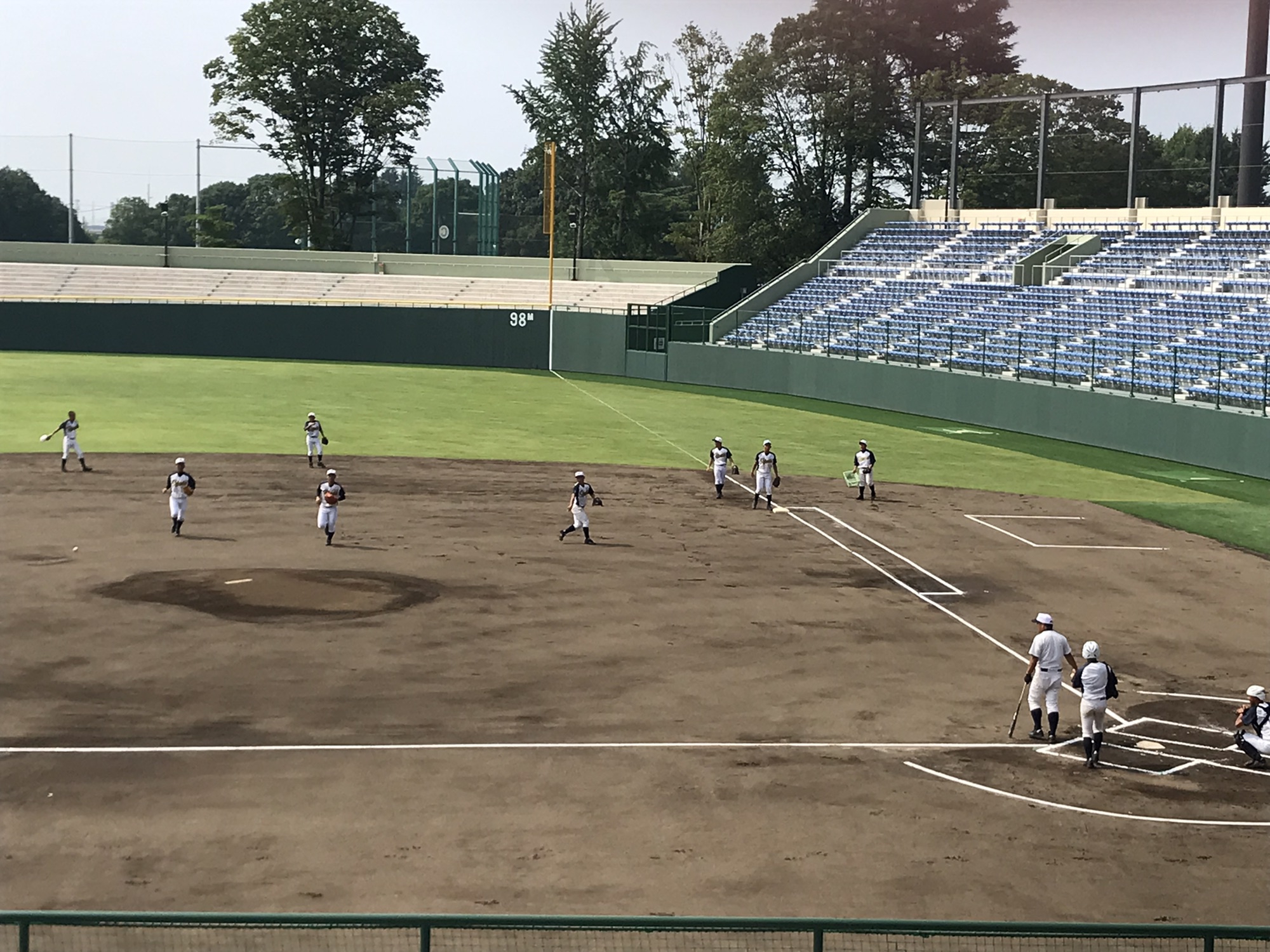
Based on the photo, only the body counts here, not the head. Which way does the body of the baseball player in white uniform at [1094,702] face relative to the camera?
away from the camera

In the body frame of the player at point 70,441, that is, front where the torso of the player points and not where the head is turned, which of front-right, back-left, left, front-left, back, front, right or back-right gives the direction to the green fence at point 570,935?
front-right

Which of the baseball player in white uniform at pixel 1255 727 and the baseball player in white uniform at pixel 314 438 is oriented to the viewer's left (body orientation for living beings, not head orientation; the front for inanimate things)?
the baseball player in white uniform at pixel 1255 727

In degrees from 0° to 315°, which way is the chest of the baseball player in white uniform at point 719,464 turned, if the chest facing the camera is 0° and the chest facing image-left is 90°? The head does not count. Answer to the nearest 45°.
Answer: approximately 0°

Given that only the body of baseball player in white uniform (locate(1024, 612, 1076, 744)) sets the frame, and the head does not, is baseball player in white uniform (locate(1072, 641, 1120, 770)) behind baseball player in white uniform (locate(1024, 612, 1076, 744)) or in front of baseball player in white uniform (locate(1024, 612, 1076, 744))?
behind

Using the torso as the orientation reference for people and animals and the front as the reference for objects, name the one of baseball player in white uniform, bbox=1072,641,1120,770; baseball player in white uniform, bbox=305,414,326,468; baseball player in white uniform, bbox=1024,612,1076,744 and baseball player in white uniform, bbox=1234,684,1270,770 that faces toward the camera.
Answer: baseball player in white uniform, bbox=305,414,326,468

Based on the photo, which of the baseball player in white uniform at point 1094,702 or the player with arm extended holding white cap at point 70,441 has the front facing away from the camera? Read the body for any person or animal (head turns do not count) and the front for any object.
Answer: the baseball player in white uniform

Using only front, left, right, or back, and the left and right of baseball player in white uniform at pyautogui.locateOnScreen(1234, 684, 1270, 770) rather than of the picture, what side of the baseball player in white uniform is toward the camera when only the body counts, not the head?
left

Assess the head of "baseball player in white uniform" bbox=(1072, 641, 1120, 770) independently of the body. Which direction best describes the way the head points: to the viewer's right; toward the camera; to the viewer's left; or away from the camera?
away from the camera
